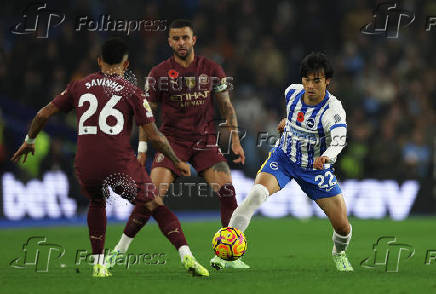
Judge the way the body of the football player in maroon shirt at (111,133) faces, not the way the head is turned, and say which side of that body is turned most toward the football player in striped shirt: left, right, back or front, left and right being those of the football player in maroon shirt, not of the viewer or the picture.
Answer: right

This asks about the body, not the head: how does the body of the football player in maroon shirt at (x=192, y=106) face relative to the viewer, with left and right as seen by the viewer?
facing the viewer

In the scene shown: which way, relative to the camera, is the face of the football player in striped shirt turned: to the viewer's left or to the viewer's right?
to the viewer's left

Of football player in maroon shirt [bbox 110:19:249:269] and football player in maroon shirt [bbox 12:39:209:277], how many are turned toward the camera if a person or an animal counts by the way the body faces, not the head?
1

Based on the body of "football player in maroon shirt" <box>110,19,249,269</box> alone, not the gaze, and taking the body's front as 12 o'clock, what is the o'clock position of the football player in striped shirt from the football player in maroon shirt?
The football player in striped shirt is roughly at 10 o'clock from the football player in maroon shirt.

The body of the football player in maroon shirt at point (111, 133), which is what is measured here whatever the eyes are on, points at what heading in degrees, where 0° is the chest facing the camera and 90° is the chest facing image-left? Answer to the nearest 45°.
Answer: approximately 180°

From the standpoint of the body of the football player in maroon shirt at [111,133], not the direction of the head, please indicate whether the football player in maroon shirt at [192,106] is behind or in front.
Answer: in front

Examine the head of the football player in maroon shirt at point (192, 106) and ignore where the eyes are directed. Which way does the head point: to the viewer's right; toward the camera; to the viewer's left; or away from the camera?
toward the camera

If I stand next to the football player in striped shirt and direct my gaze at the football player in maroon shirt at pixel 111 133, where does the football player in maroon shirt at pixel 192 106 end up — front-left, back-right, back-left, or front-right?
front-right

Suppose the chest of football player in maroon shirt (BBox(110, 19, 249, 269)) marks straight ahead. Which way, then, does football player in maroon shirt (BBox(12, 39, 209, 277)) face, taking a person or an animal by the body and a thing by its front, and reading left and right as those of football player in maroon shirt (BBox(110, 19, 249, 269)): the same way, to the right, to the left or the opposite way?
the opposite way
